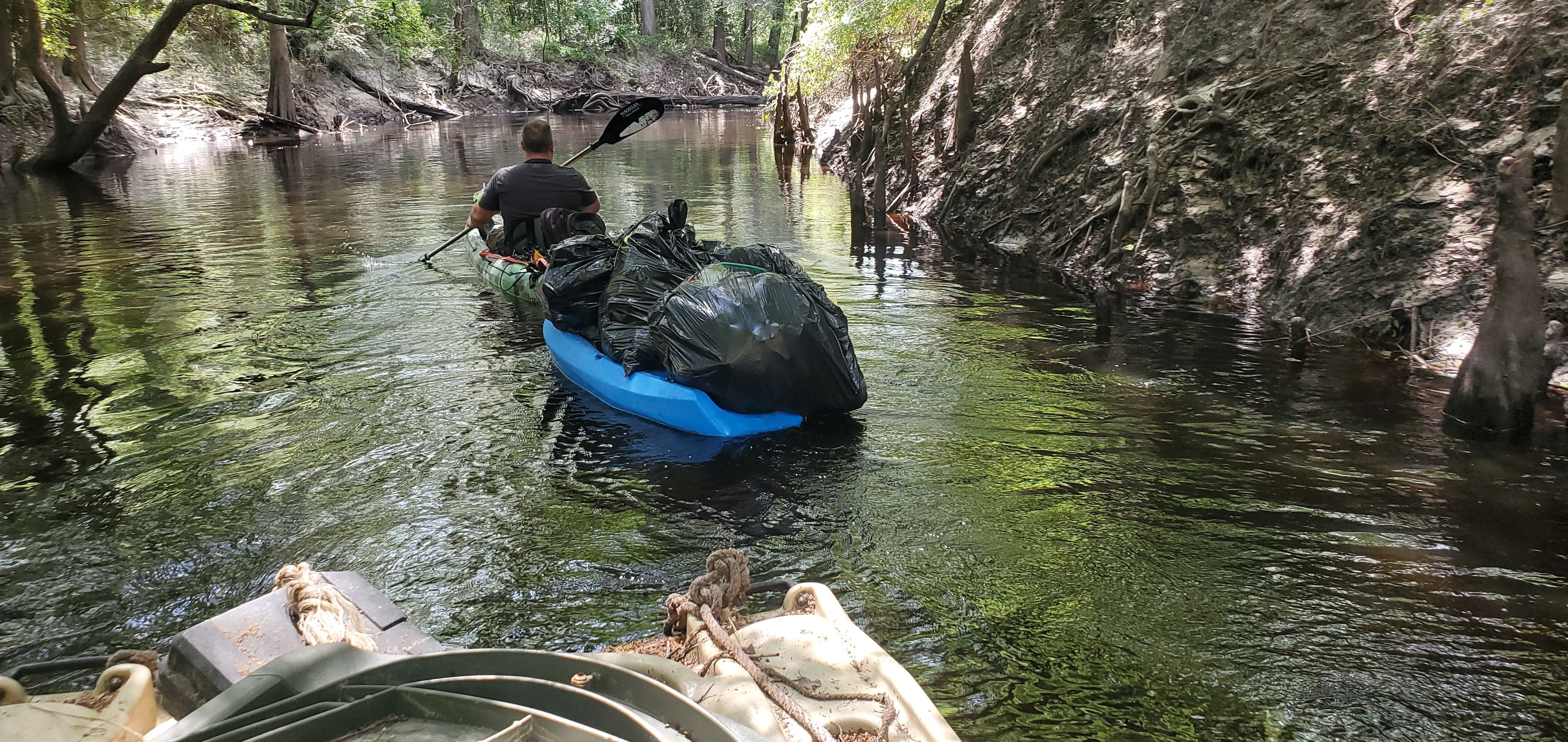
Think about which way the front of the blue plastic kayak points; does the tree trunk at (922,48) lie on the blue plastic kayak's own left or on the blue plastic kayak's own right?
on the blue plastic kayak's own right

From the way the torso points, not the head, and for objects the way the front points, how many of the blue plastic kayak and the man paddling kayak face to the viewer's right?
0

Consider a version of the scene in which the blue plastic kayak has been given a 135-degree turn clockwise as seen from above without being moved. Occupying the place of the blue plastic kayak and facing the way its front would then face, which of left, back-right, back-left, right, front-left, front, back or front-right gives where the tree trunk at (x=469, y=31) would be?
left

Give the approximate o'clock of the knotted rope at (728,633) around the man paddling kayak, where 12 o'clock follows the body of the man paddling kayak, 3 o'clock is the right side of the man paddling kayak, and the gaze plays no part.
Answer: The knotted rope is roughly at 6 o'clock from the man paddling kayak.

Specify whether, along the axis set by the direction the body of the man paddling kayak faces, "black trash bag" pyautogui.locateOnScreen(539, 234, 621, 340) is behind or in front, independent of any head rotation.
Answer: behind

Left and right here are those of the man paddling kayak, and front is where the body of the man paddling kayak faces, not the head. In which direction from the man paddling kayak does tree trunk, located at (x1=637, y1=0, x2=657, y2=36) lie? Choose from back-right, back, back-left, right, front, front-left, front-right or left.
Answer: front

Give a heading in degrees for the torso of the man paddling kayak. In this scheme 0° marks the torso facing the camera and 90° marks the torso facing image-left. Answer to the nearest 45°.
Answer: approximately 180°

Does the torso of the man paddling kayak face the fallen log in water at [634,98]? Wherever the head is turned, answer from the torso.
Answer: yes

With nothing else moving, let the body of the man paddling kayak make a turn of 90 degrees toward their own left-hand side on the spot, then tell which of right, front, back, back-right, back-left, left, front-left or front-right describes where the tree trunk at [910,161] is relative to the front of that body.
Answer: back-right

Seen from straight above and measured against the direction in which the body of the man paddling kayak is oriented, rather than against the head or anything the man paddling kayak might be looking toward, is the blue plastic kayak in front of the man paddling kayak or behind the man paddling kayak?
behind

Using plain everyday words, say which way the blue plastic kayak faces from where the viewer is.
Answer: facing away from the viewer and to the left of the viewer

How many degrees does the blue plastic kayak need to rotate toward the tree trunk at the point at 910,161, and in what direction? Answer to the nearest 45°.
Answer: approximately 45° to its right
